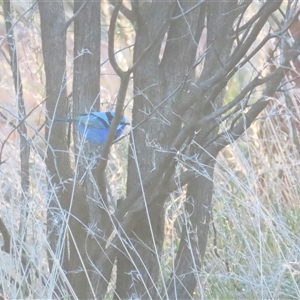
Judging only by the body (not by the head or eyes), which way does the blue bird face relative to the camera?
to the viewer's right
